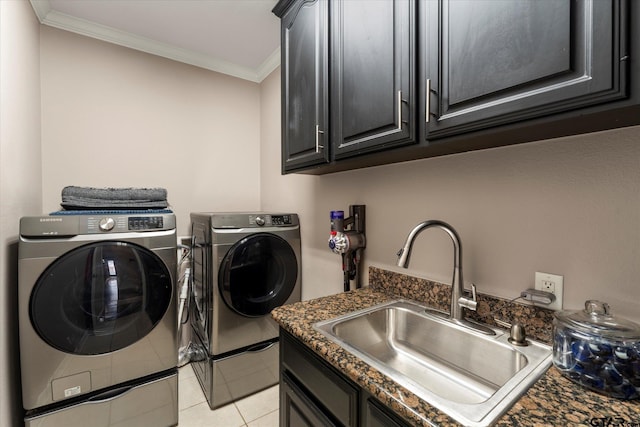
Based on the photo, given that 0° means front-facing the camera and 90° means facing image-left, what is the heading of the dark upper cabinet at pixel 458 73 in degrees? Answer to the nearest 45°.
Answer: approximately 45°
